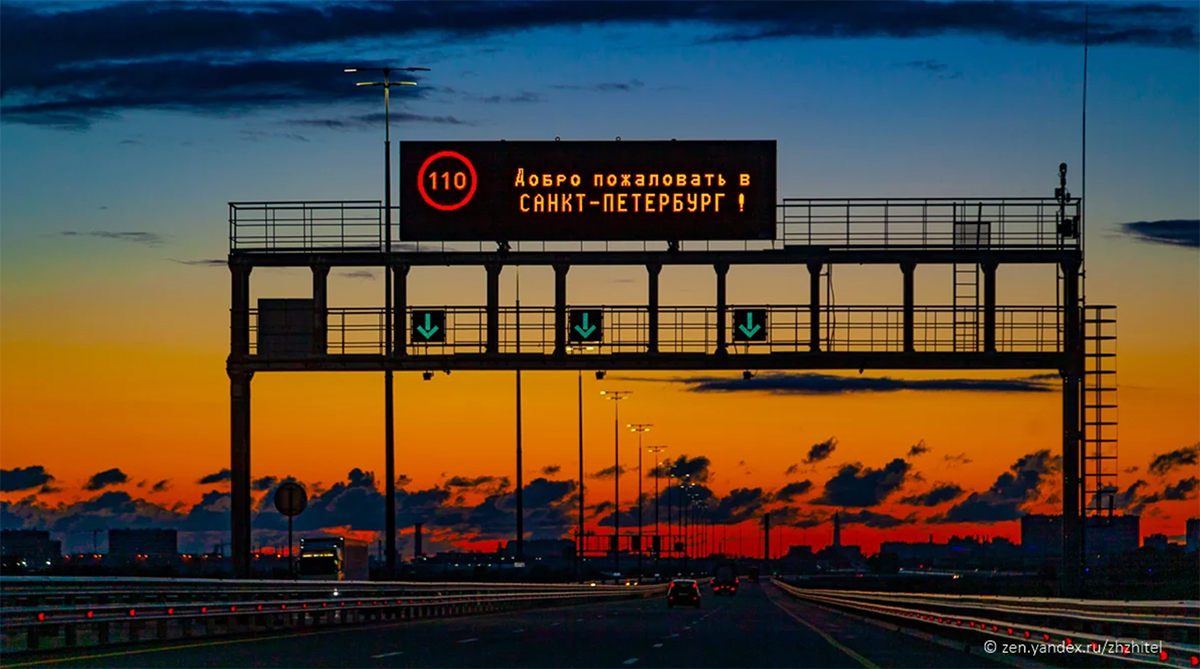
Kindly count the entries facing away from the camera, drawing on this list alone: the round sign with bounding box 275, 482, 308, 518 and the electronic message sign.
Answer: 1

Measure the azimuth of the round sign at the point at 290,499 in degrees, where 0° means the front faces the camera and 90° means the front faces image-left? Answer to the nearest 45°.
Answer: approximately 180°

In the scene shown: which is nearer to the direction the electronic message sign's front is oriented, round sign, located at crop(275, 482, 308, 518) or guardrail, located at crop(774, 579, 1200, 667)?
the guardrail

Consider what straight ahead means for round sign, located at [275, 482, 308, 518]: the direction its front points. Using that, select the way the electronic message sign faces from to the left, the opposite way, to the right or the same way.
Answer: the opposite way

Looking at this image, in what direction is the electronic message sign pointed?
toward the camera

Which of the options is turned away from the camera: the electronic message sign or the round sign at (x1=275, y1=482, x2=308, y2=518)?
the round sign

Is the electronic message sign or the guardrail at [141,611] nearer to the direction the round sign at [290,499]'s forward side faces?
the electronic message sign
